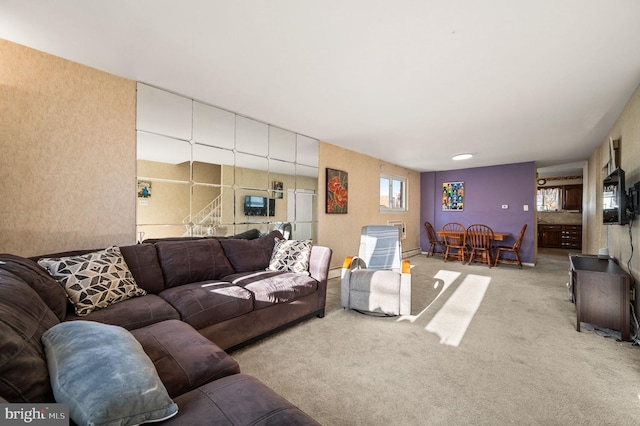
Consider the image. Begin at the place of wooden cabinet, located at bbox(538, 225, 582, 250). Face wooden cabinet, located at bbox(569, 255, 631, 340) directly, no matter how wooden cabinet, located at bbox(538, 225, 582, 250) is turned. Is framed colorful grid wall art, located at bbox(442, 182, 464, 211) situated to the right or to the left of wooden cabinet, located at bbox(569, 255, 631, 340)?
right

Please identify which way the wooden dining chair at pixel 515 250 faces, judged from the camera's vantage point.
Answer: facing to the left of the viewer

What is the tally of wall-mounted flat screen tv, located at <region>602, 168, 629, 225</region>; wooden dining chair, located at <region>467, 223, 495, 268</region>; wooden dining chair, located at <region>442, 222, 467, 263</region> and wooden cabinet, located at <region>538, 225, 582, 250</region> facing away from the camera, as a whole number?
2

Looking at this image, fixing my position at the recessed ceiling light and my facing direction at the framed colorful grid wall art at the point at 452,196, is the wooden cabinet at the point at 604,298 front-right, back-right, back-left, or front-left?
back-right

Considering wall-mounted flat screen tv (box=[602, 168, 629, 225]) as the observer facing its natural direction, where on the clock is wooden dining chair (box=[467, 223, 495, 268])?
The wooden dining chair is roughly at 2 o'clock from the wall-mounted flat screen tv.

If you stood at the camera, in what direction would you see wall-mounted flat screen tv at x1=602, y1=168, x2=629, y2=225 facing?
facing to the left of the viewer

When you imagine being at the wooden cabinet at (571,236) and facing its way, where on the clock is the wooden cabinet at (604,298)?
the wooden cabinet at (604,298) is roughly at 12 o'clock from the wooden cabinet at (571,236).

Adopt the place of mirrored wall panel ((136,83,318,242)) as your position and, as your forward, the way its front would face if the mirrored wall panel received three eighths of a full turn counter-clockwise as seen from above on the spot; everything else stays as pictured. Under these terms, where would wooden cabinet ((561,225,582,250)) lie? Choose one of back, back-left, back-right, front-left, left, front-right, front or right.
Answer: right

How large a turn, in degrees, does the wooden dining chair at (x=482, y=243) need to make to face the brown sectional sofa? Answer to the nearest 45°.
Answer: approximately 180°

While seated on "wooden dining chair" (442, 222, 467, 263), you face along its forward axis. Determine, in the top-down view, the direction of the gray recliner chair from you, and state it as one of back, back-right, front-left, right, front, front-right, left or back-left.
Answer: back

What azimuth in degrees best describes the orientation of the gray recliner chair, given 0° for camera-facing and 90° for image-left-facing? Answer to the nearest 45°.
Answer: approximately 0°

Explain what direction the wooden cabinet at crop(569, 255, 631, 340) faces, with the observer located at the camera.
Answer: facing to the left of the viewer

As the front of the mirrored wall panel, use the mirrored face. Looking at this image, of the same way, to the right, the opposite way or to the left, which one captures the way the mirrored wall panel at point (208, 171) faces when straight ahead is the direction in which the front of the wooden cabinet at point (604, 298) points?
the opposite way

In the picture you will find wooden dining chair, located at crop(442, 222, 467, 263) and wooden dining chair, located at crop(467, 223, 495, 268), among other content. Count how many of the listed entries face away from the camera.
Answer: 2

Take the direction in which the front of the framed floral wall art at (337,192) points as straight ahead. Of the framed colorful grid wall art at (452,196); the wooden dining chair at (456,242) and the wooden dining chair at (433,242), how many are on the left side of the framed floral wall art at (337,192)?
3

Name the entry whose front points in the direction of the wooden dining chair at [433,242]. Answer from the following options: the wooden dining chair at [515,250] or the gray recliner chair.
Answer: the wooden dining chair at [515,250]

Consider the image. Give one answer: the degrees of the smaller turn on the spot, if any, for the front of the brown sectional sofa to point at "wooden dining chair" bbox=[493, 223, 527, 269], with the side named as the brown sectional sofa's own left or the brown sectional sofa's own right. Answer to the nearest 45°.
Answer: approximately 45° to the brown sectional sofa's own left
